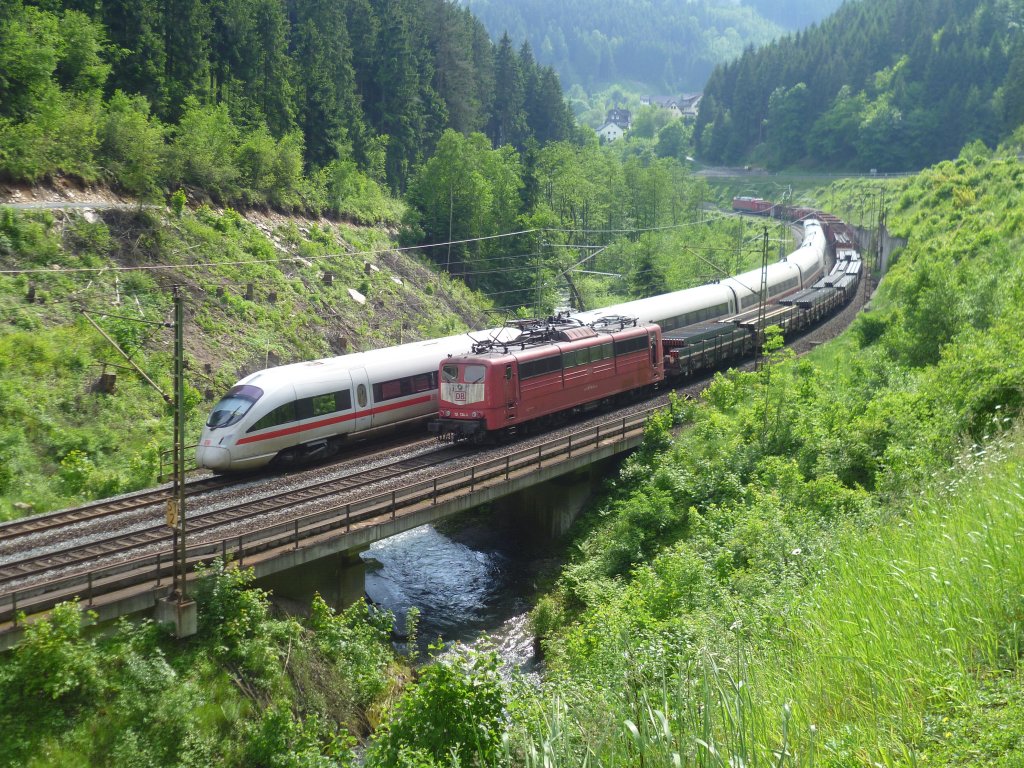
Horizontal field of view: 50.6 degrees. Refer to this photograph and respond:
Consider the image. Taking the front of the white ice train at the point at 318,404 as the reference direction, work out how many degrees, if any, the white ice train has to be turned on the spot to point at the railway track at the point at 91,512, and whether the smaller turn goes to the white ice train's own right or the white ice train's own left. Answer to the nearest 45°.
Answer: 0° — it already faces it

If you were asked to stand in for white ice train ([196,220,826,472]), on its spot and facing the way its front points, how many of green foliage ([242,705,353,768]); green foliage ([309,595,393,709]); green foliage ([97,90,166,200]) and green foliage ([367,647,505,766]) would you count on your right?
1

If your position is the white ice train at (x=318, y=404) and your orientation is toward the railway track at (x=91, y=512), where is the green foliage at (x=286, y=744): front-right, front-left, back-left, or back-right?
front-left

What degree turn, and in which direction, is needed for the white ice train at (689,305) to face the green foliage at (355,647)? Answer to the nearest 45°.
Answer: approximately 45° to its left

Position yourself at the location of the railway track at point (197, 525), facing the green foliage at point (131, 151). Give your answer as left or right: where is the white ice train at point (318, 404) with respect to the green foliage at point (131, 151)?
right

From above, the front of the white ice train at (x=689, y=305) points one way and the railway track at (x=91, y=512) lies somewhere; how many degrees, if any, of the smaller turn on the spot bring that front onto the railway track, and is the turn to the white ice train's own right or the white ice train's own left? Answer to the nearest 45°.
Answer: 0° — it already faces it

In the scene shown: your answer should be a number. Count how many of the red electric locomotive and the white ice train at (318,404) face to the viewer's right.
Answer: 0

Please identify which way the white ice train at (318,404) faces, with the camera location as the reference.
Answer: facing the viewer and to the left of the viewer

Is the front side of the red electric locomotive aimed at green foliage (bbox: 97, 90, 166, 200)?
no

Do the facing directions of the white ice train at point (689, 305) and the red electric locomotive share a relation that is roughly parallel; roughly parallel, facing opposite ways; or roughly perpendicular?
roughly parallel

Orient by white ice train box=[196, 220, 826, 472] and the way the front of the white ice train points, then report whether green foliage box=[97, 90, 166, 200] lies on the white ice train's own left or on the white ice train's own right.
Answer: on the white ice train's own right

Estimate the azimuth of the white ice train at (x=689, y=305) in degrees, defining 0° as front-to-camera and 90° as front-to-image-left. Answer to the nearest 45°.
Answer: approximately 45°

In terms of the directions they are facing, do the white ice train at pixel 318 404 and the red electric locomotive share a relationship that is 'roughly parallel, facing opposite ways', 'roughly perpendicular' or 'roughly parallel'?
roughly parallel

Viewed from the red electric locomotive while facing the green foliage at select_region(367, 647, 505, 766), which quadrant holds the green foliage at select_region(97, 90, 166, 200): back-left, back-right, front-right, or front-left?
back-right
